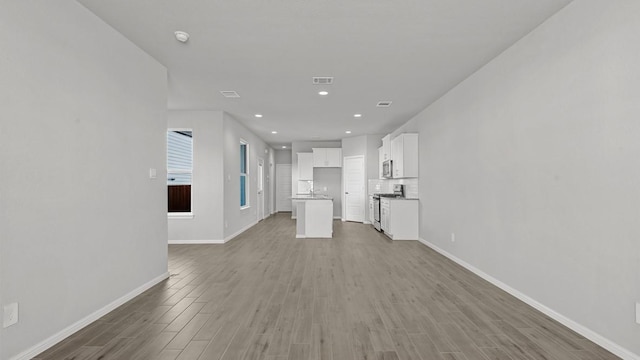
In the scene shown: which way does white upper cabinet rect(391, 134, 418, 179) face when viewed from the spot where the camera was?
facing to the left of the viewer

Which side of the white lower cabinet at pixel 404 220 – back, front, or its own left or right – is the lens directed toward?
left

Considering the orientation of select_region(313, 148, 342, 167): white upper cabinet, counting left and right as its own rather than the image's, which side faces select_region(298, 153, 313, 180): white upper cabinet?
right

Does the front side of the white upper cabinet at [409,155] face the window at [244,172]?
yes

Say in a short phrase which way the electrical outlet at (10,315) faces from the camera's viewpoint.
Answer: facing the viewer and to the right of the viewer

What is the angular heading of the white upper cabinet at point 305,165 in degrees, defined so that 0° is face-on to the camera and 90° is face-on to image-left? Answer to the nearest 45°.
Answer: approximately 0°

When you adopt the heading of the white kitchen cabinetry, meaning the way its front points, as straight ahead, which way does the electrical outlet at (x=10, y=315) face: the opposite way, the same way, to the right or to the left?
the opposite way

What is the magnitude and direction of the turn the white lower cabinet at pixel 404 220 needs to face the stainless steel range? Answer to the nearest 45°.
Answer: approximately 45° to its right

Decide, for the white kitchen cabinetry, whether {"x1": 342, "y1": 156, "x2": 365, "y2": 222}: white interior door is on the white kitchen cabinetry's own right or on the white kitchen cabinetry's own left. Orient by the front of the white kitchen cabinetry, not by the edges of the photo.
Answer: on the white kitchen cabinetry's own right

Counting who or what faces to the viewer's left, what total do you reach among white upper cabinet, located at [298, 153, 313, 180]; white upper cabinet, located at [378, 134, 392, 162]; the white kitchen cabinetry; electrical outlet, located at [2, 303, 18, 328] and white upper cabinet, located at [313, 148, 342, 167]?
2

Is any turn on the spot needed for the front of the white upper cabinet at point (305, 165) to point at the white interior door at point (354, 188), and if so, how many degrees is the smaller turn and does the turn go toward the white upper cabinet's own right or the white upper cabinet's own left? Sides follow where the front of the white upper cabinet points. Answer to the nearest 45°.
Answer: approximately 45° to the white upper cabinet's own left

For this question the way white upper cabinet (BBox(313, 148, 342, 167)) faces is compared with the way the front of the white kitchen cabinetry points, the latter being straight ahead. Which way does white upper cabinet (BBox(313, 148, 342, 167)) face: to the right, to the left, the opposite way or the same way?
to the left

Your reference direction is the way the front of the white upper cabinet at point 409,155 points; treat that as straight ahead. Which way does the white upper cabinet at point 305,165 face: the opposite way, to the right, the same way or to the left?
to the left

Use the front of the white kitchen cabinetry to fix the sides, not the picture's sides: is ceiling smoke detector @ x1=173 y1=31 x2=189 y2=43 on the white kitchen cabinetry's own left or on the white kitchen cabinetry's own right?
on the white kitchen cabinetry's own left

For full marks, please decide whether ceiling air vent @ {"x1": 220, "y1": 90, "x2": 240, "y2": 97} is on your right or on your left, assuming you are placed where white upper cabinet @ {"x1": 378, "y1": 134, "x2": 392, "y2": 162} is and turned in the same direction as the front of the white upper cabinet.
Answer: on your left

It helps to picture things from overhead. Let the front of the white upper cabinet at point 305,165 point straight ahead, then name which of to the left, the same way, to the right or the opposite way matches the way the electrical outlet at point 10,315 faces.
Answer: to the left

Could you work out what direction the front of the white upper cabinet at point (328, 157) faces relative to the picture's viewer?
facing the viewer

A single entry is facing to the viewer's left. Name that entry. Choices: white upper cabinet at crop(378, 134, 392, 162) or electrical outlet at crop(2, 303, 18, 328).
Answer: the white upper cabinet
